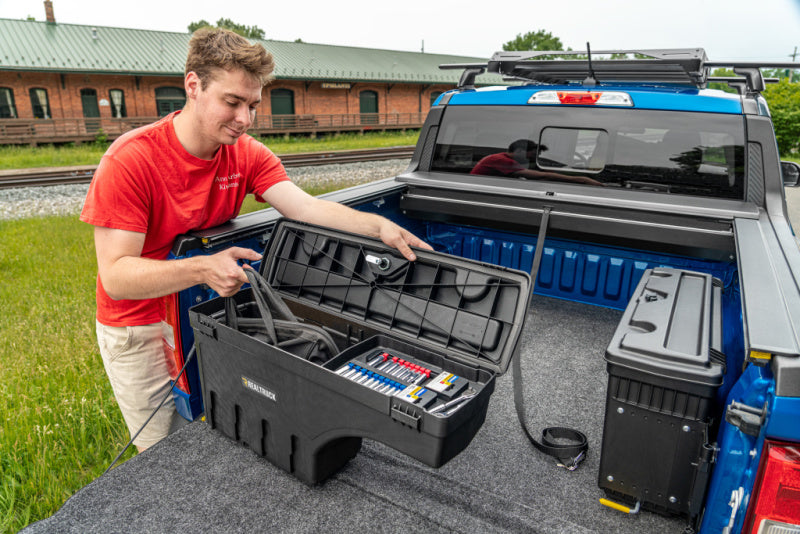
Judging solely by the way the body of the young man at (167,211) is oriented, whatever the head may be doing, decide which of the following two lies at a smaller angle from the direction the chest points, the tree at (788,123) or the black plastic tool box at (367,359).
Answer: the black plastic tool box

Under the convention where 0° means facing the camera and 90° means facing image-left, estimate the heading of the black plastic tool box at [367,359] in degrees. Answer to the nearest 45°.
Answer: approximately 45°

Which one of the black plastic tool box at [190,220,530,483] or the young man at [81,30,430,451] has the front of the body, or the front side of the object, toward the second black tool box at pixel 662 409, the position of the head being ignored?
the young man

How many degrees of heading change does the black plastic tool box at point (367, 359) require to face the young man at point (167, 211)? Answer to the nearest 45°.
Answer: approximately 90° to its right

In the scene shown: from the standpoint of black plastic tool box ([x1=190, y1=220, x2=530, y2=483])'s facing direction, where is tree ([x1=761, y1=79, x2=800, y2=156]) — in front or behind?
behind

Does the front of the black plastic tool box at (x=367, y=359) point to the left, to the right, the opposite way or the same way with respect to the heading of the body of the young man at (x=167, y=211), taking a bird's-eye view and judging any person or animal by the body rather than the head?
to the right

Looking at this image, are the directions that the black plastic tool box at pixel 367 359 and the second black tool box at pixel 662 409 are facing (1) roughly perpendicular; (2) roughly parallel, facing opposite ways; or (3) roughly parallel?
roughly perpendicular

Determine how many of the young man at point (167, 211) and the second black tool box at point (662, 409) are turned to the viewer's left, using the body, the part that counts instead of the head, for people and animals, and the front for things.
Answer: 1

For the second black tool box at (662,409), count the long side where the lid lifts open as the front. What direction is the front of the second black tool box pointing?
to the viewer's left

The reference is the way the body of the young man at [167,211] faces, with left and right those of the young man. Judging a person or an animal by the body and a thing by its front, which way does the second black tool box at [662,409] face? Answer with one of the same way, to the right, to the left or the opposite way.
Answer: the opposite way

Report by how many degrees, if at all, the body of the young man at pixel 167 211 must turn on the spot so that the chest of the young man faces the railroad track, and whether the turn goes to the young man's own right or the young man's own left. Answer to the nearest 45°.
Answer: approximately 135° to the young man's own left

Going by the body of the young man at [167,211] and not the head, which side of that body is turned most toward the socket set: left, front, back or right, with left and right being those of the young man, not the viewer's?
front

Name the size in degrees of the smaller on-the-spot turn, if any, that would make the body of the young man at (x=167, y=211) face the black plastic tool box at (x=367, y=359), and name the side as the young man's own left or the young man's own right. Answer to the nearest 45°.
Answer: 0° — they already face it

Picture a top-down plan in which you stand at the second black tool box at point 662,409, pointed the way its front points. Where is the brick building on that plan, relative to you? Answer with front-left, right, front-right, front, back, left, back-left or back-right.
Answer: front-right

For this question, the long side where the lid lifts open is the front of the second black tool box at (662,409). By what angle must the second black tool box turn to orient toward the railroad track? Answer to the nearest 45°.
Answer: approximately 45° to its right

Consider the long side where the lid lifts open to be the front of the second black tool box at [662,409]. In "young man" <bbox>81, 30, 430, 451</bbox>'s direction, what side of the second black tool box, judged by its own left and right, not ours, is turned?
front

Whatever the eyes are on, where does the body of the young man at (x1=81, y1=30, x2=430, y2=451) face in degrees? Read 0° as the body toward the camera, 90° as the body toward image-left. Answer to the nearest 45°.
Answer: approximately 315°

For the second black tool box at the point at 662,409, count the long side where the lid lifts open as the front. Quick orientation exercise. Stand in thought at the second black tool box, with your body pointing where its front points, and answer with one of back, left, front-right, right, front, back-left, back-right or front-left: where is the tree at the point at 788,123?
right
